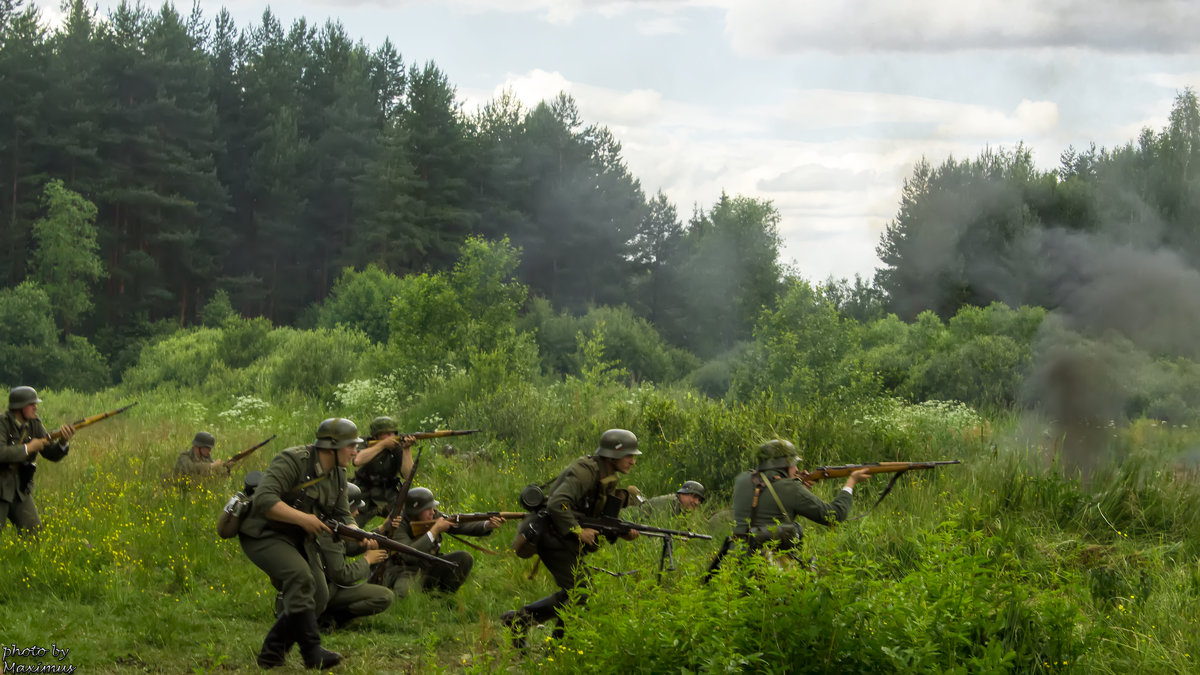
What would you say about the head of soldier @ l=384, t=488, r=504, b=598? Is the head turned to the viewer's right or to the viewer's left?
to the viewer's right

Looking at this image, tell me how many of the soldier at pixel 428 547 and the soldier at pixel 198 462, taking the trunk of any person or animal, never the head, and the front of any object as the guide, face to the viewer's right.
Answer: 2

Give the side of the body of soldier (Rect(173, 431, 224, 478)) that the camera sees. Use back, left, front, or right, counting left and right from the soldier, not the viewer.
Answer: right

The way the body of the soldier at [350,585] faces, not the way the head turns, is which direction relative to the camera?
to the viewer's right

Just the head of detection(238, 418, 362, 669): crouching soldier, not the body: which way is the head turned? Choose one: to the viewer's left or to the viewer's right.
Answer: to the viewer's right

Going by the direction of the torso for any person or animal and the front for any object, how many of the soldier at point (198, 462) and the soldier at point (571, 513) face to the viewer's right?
2

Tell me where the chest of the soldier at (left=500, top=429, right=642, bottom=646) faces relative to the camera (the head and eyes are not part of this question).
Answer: to the viewer's right

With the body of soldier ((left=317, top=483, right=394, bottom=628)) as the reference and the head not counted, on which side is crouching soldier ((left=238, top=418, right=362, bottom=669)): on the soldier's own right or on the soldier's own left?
on the soldier's own right

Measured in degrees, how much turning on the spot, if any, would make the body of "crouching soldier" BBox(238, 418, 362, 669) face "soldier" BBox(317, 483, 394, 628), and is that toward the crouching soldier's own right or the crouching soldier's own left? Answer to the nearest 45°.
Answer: approximately 45° to the crouching soldier's own left

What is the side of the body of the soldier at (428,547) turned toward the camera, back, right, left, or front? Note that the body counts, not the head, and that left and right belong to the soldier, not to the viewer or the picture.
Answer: right

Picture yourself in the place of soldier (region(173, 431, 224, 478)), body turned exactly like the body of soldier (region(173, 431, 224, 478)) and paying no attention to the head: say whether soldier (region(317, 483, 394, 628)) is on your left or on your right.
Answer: on your right

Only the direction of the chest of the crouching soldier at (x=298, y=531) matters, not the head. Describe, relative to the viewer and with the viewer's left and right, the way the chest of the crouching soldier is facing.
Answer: facing to the right of the viewer

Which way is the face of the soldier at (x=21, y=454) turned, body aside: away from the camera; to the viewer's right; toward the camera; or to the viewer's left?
to the viewer's right

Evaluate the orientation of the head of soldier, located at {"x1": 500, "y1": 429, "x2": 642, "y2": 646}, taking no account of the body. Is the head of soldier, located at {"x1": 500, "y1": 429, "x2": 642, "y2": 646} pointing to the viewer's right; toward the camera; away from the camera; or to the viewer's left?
to the viewer's right
